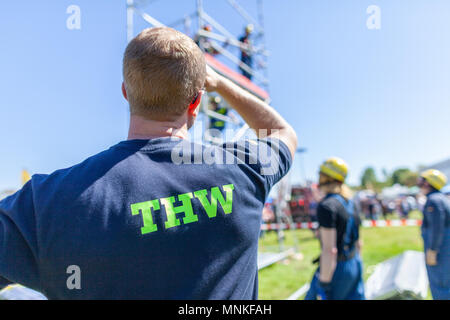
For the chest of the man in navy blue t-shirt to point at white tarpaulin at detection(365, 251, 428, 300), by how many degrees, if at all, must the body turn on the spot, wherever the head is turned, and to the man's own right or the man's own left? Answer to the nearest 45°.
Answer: approximately 45° to the man's own right

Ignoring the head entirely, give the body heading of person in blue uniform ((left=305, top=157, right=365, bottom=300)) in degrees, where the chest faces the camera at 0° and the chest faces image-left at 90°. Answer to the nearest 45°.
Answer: approximately 135°

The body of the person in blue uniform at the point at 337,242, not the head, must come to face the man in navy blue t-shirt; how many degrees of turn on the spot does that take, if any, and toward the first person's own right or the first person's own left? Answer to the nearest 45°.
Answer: approximately 135° to the first person's own left

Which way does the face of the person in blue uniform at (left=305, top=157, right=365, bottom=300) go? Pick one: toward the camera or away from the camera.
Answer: away from the camera

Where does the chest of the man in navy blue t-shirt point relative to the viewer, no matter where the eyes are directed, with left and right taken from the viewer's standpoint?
facing away from the viewer

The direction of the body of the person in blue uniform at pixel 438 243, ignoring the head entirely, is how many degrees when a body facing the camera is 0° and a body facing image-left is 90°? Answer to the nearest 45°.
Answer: approximately 90°

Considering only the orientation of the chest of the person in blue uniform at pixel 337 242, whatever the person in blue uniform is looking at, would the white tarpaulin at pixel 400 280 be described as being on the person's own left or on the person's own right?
on the person's own right
